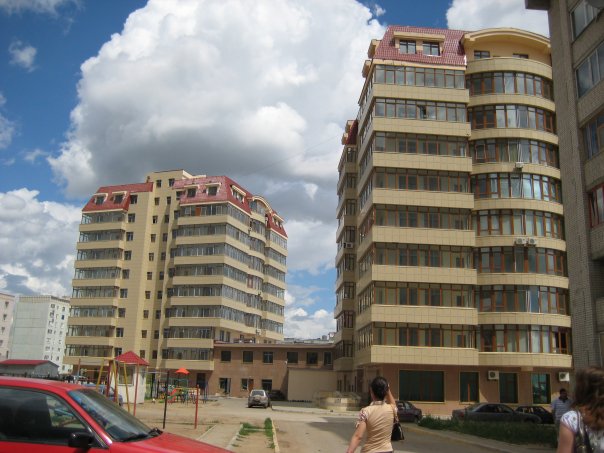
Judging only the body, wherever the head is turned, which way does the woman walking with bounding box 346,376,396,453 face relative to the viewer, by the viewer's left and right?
facing away from the viewer

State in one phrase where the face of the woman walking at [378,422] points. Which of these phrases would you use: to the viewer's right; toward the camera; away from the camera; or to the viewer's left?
away from the camera

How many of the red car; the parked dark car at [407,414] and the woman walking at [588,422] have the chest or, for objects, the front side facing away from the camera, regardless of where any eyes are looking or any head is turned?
1

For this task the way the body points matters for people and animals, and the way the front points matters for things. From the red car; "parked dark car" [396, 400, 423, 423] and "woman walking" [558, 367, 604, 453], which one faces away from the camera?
the woman walking

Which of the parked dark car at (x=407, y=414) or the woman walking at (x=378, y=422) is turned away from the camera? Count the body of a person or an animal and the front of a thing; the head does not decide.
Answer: the woman walking

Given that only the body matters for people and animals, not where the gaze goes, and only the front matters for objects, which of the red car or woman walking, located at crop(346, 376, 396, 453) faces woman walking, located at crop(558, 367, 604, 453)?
the red car

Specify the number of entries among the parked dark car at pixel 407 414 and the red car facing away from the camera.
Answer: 0

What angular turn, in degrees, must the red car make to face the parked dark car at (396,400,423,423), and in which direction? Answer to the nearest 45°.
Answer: approximately 90° to its left

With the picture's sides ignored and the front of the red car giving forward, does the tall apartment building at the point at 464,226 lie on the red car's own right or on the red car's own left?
on the red car's own left

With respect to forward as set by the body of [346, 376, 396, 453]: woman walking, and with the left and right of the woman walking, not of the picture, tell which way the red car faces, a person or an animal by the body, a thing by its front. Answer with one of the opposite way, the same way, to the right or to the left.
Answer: to the right
